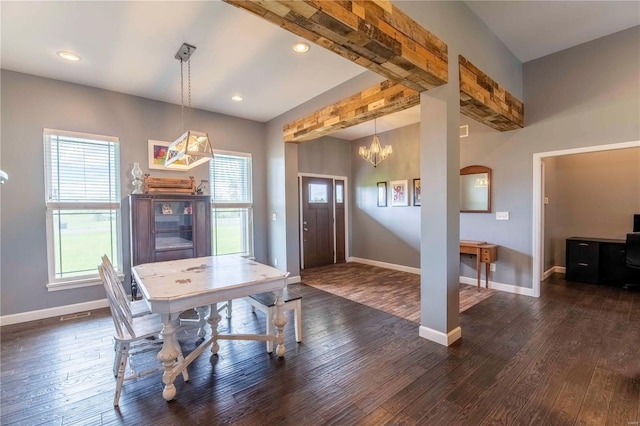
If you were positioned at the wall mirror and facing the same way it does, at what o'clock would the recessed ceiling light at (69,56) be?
The recessed ceiling light is roughly at 12 o'clock from the wall mirror.

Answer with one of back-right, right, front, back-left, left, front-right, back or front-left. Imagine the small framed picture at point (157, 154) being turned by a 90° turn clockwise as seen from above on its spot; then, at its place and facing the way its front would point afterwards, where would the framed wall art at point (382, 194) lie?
back

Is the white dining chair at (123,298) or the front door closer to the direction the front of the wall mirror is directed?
the white dining chair

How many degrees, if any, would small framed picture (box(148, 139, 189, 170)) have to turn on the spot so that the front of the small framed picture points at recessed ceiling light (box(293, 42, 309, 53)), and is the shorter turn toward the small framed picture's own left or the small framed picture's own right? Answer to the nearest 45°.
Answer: approximately 45° to the small framed picture's own left

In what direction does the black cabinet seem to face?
toward the camera

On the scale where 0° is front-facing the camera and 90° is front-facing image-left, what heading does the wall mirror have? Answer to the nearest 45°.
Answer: approximately 45°

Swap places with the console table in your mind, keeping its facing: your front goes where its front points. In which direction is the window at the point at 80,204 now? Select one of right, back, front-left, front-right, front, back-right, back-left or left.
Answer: front

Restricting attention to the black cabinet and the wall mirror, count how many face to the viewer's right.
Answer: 0

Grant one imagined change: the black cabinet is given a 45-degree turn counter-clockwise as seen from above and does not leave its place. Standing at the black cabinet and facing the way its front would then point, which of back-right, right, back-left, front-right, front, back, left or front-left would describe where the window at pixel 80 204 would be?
right

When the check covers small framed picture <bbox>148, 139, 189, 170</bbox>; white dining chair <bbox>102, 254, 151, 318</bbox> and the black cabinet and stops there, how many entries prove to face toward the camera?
2

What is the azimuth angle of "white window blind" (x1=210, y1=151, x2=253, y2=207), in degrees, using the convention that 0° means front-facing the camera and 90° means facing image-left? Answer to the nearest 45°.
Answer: approximately 315°

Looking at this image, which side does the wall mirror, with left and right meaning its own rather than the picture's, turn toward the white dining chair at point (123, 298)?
front

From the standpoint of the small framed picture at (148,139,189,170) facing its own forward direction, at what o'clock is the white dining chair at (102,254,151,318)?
The white dining chair is roughly at 12 o'clock from the small framed picture.

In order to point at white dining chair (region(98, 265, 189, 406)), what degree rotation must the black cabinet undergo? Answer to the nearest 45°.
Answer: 0° — it already faces it

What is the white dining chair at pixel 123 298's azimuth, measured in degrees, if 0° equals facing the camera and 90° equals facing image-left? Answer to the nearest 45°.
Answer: approximately 270°

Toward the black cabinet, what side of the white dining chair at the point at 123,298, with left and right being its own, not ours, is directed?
front
